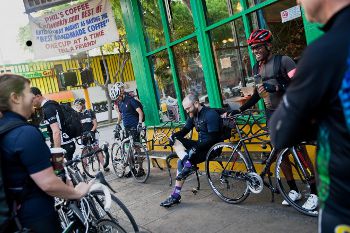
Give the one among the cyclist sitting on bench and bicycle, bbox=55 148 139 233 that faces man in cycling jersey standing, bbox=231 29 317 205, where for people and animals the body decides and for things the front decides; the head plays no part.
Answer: the bicycle

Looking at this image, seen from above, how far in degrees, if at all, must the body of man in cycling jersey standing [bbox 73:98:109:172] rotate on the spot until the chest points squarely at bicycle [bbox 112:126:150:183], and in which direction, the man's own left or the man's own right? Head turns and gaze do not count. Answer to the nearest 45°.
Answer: approximately 45° to the man's own left

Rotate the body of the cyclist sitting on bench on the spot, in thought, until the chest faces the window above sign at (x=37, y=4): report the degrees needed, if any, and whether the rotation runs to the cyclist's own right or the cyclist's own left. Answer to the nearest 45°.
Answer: approximately 90° to the cyclist's own right

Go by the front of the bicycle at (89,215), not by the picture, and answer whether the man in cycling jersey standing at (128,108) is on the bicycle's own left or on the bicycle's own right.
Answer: on the bicycle's own left

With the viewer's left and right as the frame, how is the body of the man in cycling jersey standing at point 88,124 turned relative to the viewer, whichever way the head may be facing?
facing the viewer and to the left of the viewer

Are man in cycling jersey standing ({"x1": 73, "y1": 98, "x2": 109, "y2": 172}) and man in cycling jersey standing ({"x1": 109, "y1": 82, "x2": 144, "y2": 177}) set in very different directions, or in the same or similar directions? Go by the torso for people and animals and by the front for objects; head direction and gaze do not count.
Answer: same or similar directions

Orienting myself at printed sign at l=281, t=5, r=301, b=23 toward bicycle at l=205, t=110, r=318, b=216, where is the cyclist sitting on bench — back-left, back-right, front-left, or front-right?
front-right

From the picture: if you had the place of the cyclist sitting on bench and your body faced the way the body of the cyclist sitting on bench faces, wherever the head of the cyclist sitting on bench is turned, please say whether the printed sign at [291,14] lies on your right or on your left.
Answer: on your left

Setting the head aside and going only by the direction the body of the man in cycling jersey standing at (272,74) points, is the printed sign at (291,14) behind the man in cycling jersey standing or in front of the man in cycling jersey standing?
behind

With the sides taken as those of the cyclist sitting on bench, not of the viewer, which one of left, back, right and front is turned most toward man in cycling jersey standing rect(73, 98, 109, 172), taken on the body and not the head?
right

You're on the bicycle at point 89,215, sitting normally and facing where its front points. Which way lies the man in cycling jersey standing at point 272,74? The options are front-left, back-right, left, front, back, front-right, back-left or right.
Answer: front

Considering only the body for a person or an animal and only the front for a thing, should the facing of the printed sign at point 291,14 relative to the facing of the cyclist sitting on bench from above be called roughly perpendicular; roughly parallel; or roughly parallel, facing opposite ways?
roughly parallel

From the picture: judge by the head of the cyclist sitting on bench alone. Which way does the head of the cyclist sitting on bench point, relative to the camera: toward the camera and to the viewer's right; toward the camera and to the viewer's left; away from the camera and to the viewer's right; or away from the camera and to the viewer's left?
toward the camera and to the viewer's left

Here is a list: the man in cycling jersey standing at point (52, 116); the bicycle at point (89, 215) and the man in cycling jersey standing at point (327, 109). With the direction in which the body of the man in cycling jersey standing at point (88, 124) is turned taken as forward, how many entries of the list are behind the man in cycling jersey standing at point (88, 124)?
0

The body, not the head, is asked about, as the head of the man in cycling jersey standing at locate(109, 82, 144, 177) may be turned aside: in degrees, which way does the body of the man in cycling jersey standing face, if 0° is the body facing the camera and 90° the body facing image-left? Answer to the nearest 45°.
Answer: approximately 45°

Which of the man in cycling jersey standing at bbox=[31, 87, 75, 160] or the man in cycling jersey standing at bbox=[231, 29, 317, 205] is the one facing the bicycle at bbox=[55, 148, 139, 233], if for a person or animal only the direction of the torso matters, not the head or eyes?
the man in cycling jersey standing at bbox=[231, 29, 317, 205]
